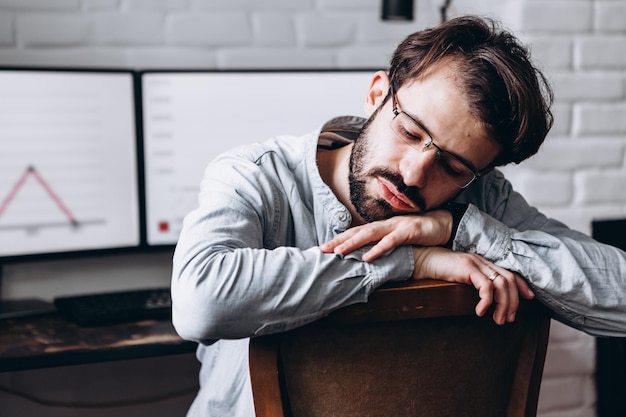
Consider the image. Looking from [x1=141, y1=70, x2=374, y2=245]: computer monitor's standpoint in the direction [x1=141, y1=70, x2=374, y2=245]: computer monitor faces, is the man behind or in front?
in front

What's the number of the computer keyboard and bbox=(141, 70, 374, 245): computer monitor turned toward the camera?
2

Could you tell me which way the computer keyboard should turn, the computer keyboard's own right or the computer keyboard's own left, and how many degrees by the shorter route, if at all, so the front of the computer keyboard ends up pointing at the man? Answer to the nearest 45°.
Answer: approximately 45° to the computer keyboard's own left

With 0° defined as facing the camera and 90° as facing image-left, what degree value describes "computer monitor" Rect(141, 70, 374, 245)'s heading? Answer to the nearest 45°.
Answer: approximately 0°

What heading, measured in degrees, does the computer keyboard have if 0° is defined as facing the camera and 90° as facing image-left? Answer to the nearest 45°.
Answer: approximately 0°
